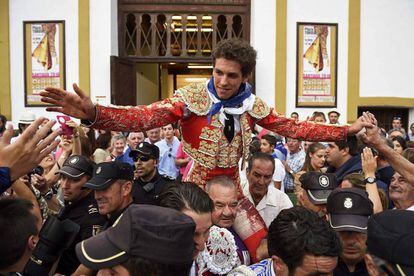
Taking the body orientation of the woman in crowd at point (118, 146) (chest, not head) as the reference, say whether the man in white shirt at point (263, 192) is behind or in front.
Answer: in front

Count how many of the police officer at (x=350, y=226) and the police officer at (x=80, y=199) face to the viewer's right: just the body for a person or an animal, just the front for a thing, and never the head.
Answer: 0

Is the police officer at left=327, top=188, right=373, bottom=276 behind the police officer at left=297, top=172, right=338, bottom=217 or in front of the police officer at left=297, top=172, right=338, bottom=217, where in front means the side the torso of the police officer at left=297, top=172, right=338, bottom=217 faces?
in front

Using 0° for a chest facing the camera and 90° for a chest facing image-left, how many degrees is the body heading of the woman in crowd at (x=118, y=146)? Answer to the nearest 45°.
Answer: approximately 315°

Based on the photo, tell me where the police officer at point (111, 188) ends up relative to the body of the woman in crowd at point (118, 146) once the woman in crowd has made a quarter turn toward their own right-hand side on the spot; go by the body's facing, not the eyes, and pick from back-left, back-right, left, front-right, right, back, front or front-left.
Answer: front-left

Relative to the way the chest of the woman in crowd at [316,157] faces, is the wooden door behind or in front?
behind

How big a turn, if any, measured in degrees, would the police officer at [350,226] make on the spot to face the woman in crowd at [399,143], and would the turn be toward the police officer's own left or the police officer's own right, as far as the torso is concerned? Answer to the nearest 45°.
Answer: approximately 180°

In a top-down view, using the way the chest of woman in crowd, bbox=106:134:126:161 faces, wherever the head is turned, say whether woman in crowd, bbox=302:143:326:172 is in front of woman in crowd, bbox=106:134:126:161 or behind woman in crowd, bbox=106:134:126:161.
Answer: in front

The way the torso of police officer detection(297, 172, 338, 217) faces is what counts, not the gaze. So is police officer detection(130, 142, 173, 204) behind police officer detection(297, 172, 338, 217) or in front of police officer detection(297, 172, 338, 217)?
behind
